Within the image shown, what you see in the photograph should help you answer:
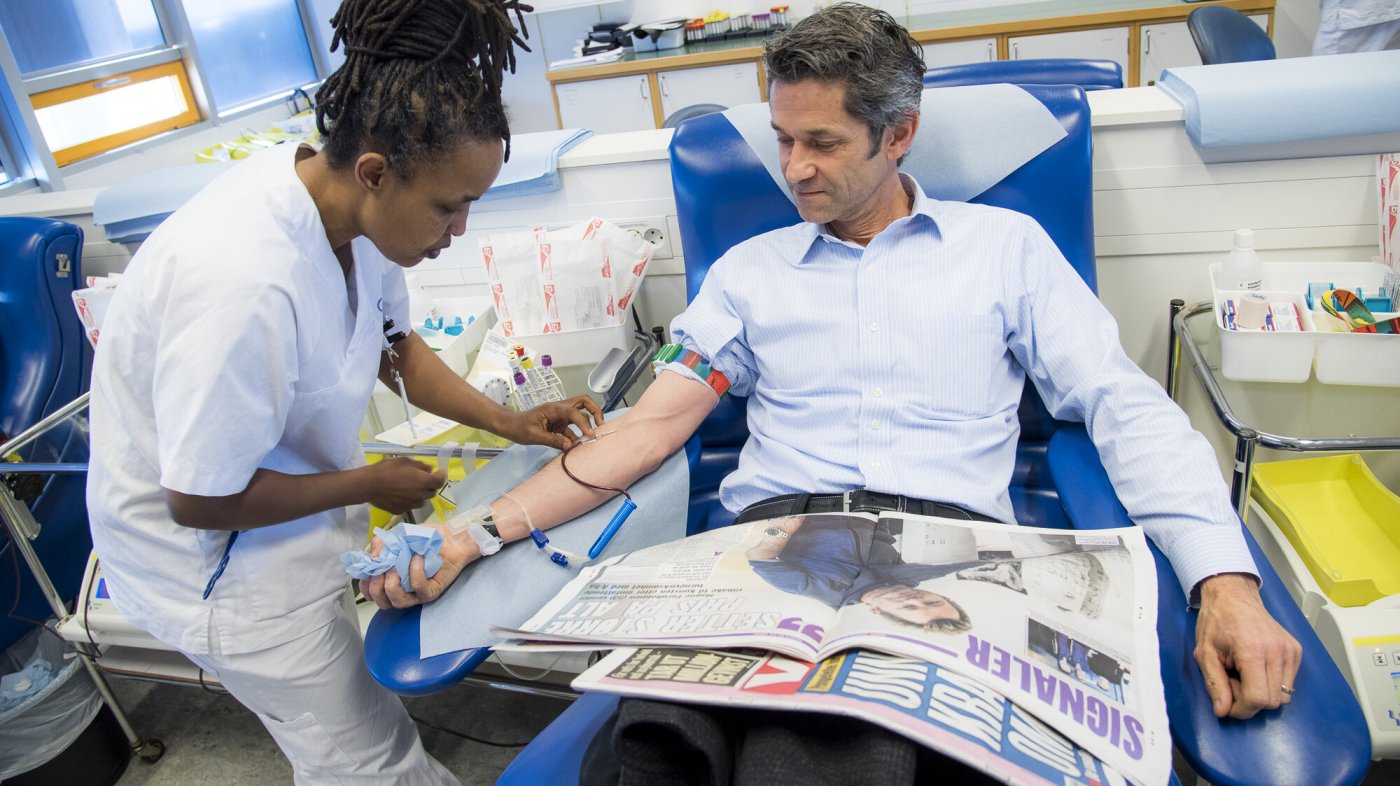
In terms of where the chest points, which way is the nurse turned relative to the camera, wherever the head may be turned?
to the viewer's right

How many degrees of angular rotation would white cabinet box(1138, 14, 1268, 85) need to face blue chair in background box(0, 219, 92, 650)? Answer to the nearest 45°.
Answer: approximately 45° to its right

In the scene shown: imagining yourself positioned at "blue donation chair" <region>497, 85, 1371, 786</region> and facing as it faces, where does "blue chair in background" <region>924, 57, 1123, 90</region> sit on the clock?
The blue chair in background is roughly at 6 o'clock from the blue donation chair.

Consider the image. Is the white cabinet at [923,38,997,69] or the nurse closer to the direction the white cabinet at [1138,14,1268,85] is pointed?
the nurse

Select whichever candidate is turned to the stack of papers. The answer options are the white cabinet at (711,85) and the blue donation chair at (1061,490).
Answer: the white cabinet
